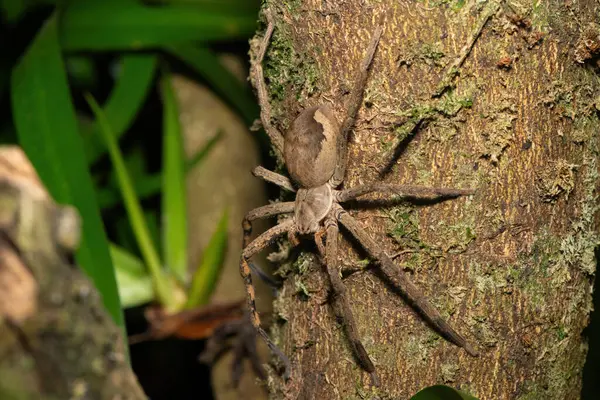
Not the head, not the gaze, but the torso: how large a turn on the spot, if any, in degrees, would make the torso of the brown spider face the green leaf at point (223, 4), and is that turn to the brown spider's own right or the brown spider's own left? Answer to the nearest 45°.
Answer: approximately 135° to the brown spider's own right
